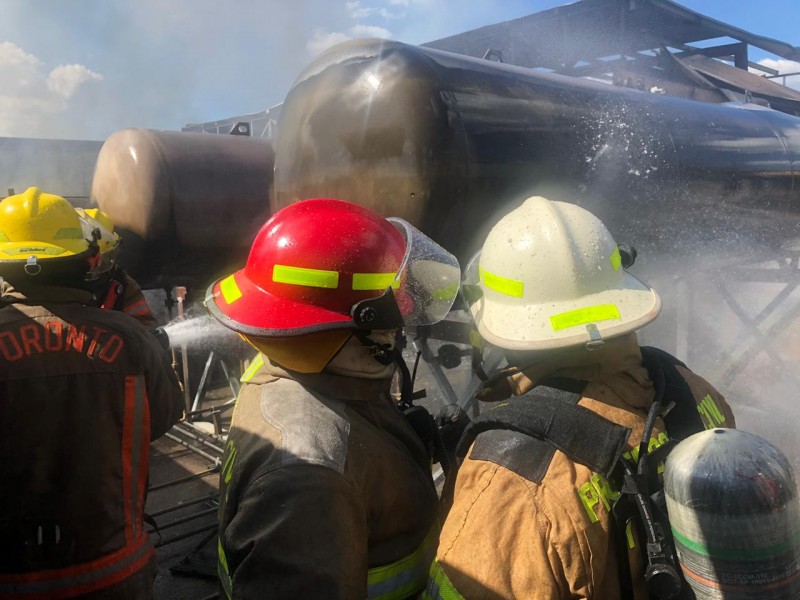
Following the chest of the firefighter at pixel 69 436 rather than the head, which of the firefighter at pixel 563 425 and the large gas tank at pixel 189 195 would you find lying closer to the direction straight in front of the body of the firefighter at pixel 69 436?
the large gas tank

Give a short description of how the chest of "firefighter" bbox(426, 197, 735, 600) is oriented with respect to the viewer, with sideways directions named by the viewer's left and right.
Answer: facing away from the viewer and to the left of the viewer

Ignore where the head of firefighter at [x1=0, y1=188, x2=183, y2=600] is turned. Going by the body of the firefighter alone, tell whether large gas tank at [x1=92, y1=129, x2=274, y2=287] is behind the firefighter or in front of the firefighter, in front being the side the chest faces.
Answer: in front

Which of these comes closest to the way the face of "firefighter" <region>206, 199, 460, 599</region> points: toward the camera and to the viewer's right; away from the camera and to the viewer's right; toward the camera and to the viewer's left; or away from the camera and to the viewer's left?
away from the camera and to the viewer's right

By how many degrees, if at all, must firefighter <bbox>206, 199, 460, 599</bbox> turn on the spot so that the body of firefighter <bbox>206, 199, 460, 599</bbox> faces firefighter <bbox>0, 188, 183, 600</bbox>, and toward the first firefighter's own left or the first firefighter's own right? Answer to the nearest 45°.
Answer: approximately 135° to the first firefighter's own left

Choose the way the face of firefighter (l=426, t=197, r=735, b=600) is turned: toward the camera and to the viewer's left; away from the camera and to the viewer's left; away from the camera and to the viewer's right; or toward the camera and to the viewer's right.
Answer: away from the camera and to the viewer's left

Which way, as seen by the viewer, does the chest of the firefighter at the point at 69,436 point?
away from the camera

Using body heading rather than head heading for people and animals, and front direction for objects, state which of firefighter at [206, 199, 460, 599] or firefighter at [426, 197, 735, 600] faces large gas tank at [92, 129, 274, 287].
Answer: firefighter at [426, 197, 735, 600]
